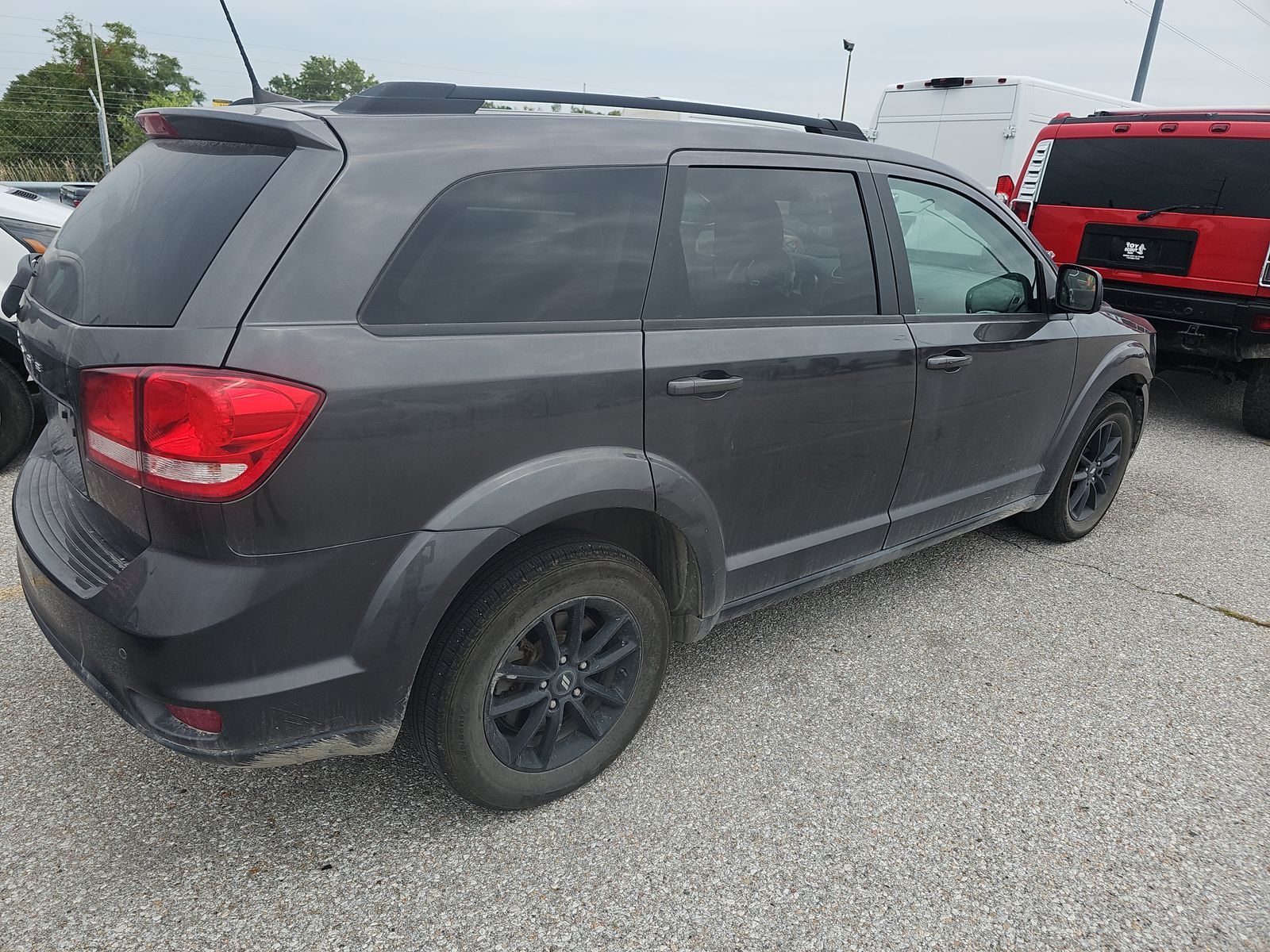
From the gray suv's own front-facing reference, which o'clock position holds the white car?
The white car is roughly at 9 o'clock from the gray suv.

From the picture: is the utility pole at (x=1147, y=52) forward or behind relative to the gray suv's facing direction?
forward

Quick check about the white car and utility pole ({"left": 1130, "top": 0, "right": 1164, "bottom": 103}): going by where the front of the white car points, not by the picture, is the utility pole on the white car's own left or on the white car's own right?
on the white car's own left

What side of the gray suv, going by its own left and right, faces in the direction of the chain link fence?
left

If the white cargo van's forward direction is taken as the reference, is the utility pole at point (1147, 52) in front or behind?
in front

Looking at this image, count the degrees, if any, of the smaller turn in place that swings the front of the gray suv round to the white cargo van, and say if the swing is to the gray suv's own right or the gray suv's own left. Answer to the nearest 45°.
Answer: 0° — it already faces it

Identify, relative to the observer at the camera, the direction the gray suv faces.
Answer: facing away from the viewer and to the right of the viewer

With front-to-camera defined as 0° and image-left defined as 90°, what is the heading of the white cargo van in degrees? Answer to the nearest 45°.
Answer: approximately 225°

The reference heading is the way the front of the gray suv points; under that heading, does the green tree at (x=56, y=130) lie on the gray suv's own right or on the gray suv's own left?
on the gray suv's own left

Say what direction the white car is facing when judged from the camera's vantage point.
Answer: facing the viewer and to the right of the viewer

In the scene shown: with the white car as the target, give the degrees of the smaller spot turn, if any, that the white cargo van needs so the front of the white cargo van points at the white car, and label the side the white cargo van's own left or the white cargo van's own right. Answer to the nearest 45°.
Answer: approximately 180°

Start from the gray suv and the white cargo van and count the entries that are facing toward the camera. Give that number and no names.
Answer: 0
